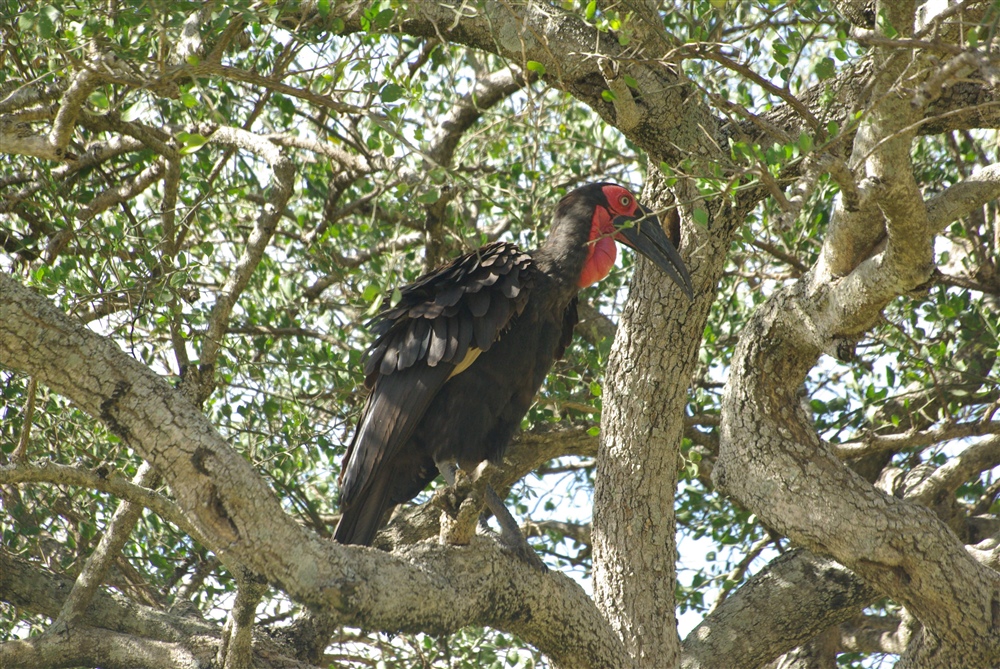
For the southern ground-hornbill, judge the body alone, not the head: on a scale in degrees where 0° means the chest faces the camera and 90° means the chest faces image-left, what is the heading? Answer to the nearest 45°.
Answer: approximately 270°
